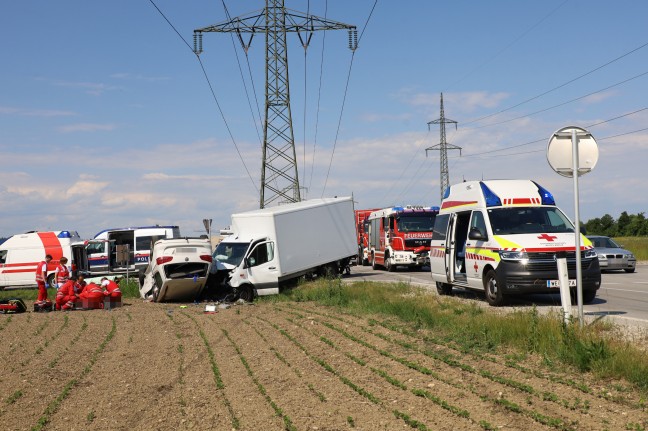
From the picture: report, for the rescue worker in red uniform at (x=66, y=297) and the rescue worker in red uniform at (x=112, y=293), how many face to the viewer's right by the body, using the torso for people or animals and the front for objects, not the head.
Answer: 1

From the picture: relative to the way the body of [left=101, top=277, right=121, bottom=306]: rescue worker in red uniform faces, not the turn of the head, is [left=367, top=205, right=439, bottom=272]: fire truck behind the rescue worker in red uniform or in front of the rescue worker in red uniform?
behind

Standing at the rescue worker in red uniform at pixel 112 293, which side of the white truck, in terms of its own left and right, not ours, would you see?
front

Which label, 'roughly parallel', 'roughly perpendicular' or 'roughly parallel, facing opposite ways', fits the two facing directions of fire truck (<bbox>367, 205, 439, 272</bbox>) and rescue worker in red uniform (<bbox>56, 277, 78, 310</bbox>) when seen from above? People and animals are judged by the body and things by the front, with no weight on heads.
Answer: roughly perpendicular

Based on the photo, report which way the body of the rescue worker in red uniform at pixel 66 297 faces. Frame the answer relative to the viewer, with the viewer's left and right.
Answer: facing to the right of the viewer

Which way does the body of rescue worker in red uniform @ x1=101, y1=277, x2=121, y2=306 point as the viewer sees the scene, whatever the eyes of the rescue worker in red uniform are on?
to the viewer's left

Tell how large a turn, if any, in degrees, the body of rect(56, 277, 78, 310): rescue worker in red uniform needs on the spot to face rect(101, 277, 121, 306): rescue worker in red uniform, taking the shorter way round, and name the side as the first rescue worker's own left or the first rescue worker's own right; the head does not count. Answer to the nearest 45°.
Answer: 0° — they already face them

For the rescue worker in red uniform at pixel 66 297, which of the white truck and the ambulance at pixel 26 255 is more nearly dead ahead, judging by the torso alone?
the white truck

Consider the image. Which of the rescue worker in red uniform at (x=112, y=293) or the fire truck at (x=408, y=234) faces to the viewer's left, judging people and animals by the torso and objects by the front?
the rescue worker in red uniform
